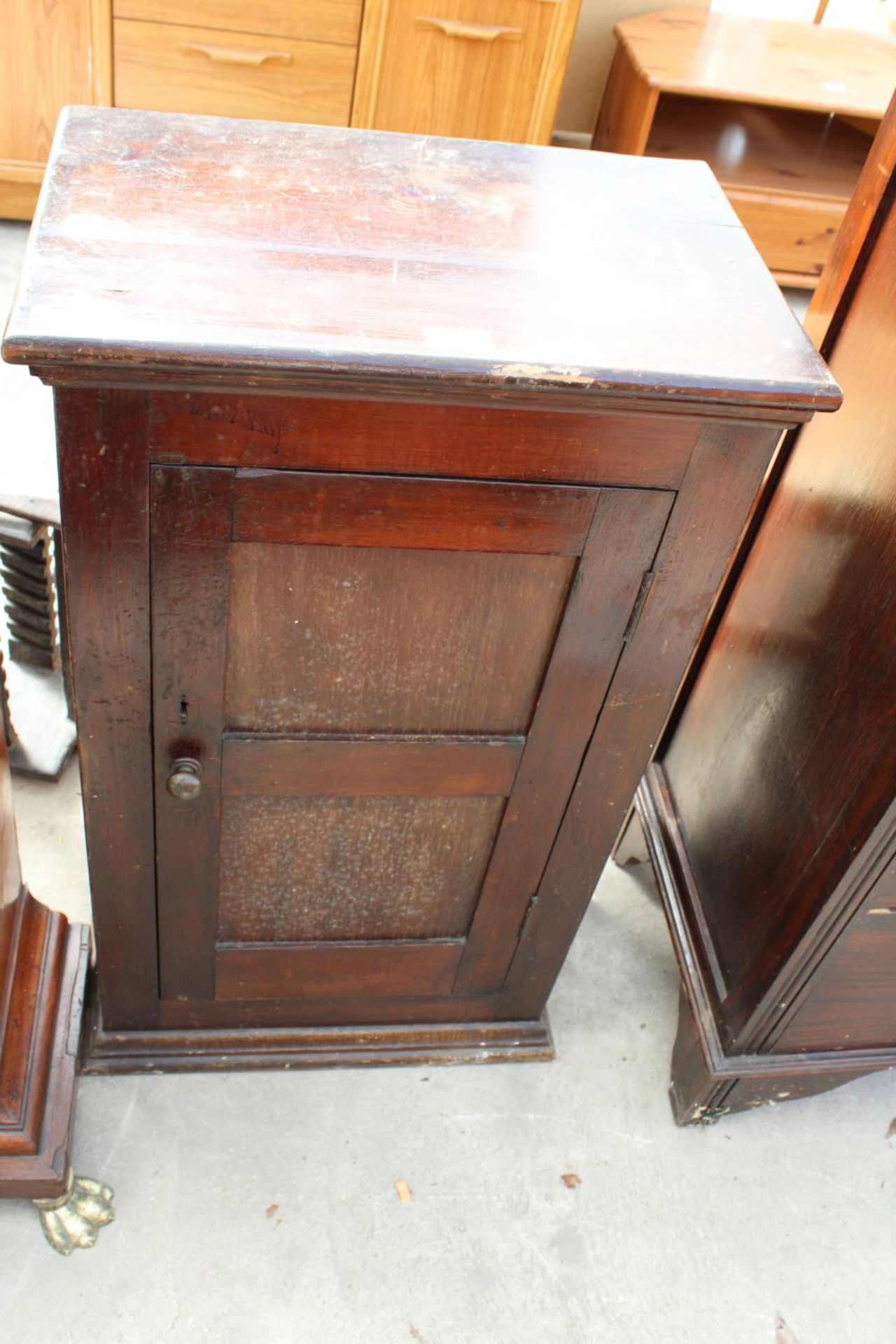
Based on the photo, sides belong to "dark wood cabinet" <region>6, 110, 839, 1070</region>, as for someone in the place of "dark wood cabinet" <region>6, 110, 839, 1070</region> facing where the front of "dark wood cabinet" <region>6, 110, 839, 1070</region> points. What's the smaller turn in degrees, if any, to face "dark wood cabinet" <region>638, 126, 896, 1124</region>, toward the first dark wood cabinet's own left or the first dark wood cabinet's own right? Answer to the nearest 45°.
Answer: approximately 90° to the first dark wood cabinet's own left

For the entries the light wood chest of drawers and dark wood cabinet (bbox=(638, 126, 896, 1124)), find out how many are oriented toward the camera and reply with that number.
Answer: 2

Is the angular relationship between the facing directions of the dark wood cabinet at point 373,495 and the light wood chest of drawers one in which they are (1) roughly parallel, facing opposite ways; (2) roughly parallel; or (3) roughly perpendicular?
roughly parallel

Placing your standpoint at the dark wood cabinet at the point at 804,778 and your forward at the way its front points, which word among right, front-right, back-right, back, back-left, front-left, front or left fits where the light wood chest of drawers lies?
back-right

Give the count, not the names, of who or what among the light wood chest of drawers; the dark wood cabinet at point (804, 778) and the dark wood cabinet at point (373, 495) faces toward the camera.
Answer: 3

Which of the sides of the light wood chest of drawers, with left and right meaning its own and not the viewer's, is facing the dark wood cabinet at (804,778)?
front

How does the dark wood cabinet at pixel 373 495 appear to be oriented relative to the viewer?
toward the camera

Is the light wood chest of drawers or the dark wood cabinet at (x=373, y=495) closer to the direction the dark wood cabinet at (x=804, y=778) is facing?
the dark wood cabinet

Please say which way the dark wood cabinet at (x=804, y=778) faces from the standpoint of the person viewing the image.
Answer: facing the viewer

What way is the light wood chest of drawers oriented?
toward the camera

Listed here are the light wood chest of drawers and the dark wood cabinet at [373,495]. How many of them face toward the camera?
2

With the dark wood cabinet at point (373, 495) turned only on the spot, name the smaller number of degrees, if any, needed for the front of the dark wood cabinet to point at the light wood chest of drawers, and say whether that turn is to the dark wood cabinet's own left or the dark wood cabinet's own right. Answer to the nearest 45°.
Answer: approximately 180°

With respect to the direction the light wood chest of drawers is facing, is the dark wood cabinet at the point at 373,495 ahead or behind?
ahead

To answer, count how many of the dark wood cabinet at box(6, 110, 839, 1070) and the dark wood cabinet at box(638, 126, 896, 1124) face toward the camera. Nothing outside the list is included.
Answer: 2
